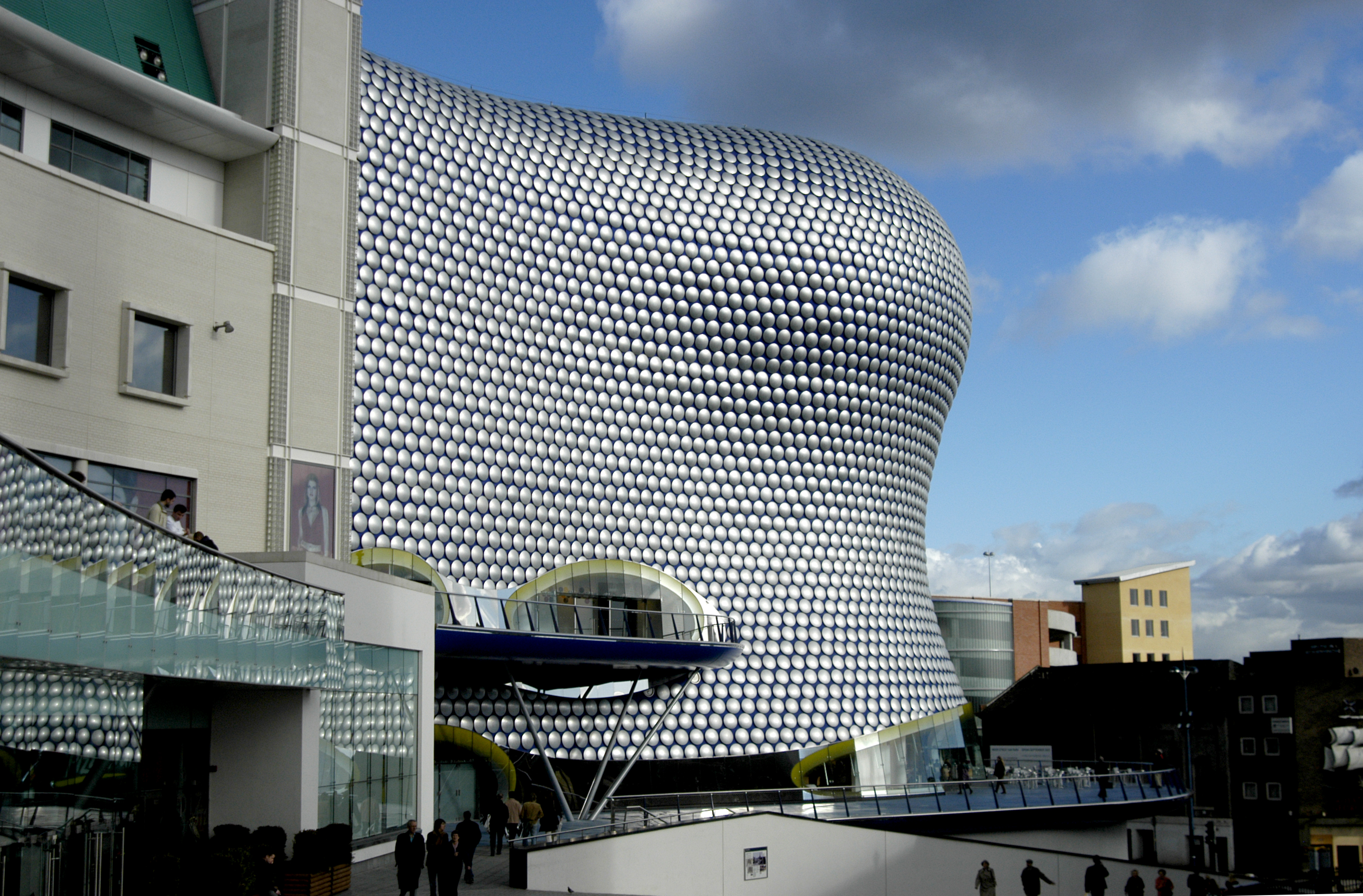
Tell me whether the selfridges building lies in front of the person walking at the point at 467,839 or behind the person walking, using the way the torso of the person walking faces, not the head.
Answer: in front

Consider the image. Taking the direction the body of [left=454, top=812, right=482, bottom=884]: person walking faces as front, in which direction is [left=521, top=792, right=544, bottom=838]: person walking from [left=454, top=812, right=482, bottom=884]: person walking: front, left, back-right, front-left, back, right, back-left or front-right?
front

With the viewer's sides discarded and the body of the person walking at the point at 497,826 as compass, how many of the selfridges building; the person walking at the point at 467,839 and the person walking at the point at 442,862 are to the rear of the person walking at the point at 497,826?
2

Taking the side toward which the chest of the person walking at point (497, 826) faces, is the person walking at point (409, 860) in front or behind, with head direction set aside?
behind

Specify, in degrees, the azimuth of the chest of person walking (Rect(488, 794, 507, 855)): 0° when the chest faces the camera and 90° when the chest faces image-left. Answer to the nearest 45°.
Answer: approximately 180°

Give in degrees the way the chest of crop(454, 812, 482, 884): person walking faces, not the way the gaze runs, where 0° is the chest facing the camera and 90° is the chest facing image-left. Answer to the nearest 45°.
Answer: approximately 180°

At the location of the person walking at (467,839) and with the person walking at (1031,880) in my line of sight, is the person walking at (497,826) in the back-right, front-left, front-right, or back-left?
front-left

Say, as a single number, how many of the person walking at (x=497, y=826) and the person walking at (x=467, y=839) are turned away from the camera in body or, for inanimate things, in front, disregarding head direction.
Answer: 2

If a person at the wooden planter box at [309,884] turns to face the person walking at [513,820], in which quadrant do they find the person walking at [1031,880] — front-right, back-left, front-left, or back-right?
front-right

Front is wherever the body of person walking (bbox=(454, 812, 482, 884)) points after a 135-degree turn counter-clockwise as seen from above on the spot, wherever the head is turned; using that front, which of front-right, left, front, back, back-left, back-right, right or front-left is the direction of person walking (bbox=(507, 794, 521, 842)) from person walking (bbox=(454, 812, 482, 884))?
back-right

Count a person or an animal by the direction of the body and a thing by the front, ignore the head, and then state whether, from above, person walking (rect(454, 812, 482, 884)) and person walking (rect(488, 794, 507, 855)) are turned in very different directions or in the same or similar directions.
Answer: same or similar directions

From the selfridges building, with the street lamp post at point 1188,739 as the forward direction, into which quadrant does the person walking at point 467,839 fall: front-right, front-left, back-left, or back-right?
back-right
